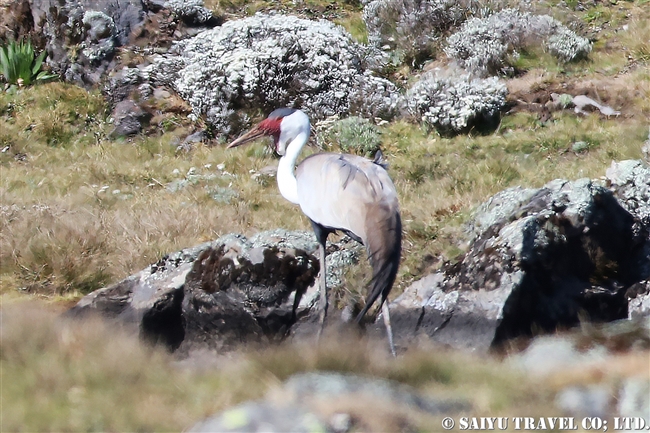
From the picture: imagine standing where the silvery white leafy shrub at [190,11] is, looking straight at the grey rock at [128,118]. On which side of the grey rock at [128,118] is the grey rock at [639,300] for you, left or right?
left

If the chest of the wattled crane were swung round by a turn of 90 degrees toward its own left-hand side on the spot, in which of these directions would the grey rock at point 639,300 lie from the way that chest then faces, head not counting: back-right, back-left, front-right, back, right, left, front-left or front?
left

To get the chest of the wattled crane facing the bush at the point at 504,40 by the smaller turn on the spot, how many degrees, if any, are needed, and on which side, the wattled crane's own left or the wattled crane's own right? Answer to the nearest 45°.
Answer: approximately 90° to the wattled crane's own right

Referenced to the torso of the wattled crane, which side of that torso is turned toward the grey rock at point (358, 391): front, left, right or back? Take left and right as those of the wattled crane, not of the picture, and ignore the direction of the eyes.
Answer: left

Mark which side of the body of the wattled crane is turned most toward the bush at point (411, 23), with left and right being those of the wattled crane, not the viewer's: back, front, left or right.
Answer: right

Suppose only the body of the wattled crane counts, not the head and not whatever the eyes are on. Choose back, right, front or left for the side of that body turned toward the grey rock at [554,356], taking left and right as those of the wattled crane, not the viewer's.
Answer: back

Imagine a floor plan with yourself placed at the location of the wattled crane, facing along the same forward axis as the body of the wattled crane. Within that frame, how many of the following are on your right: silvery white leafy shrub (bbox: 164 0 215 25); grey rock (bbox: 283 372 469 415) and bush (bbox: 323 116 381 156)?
2

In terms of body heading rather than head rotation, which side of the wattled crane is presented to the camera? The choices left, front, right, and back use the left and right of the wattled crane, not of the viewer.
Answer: left

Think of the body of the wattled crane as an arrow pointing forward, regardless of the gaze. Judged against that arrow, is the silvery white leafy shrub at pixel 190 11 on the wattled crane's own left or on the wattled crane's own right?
on the wattled crane's own right

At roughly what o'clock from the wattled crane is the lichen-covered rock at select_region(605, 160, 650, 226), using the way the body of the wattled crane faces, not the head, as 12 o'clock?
The lichen-covered rock is roughly at 5 o'clock from the wattled crane.

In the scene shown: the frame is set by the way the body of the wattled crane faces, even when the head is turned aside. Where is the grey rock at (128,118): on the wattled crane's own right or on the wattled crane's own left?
on the wattled crane's own right

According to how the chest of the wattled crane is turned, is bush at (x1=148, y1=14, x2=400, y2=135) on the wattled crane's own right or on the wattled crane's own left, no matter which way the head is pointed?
on the wattled crane's own right

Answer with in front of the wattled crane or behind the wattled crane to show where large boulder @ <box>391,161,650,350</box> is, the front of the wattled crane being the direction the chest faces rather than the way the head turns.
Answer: behind
